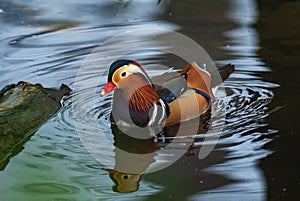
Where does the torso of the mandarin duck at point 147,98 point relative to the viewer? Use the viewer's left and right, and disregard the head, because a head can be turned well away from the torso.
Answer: facing the viewer and to the left of the viewer

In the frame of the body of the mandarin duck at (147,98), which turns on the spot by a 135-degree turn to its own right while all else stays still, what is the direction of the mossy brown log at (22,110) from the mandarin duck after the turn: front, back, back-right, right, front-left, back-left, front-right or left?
left
